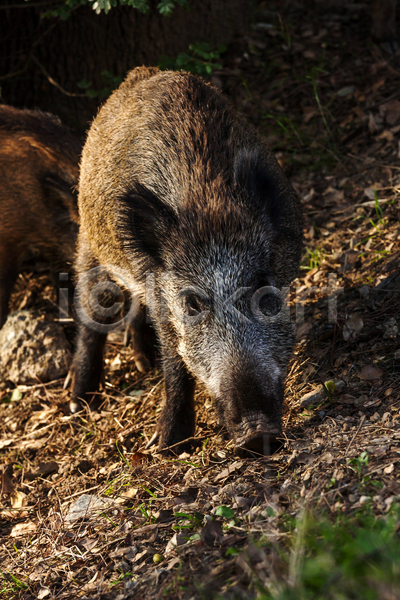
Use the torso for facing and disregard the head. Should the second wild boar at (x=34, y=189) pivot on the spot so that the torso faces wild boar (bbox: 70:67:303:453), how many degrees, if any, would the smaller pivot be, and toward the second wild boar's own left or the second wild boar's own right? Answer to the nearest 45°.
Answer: approximately 45° to the second wild boar's own right

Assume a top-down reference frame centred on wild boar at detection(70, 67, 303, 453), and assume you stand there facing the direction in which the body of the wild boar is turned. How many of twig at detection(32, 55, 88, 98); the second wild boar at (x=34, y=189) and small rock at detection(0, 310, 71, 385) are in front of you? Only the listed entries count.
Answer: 0

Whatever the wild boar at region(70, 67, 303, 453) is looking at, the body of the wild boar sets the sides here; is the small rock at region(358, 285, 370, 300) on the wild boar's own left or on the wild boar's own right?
on the wild boar's own left

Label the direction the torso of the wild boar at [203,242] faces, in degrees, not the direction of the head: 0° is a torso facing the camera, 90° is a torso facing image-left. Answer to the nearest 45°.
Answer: approximately 315°

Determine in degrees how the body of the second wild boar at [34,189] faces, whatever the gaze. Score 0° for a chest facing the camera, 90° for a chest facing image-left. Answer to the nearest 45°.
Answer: approximately 270°

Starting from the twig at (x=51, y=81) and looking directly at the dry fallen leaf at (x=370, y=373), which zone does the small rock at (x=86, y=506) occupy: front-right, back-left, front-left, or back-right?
front-right

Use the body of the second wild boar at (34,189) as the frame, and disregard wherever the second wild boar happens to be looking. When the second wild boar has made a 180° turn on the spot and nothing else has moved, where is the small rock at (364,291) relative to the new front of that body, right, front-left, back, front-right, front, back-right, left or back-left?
back-left

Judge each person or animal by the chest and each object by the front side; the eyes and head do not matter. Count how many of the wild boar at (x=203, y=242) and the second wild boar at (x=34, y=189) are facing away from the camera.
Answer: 0
